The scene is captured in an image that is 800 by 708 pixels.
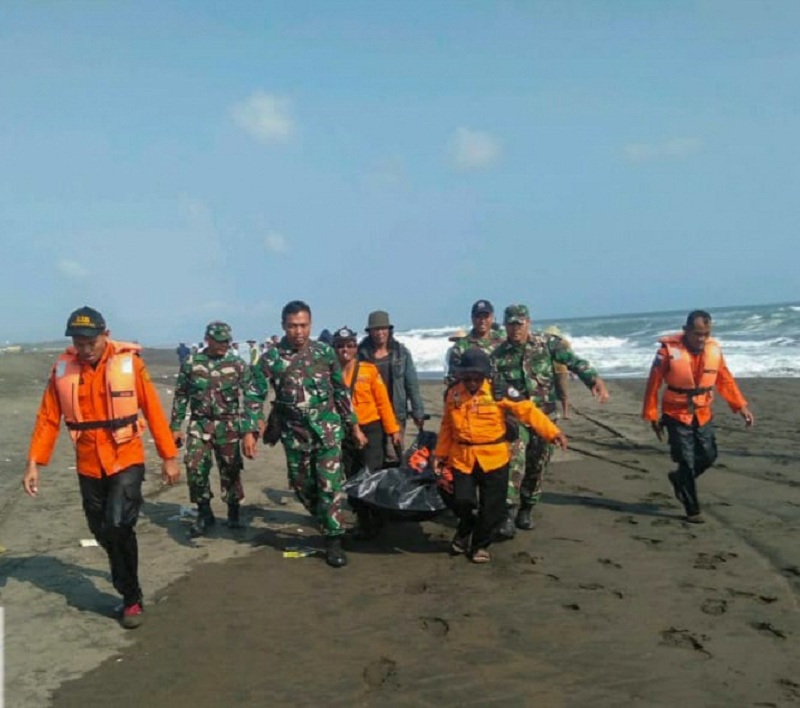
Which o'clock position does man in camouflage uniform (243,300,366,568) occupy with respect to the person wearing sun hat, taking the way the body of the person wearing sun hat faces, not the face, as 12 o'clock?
The man in camouflage uniform is roughly at 1 o'clock from the person wearing sun hat.

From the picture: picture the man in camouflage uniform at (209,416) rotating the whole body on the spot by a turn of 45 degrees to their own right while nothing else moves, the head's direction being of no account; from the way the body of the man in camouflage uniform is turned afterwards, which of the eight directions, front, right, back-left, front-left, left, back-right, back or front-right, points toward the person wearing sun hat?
back-left

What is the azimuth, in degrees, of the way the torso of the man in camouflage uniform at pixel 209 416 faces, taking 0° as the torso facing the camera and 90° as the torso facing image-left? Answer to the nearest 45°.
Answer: approximately 0°

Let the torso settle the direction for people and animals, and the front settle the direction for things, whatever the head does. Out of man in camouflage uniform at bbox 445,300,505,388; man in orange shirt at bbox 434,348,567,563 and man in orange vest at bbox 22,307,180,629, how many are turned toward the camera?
3

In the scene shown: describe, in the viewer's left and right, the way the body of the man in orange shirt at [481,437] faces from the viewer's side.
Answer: facing the viewer

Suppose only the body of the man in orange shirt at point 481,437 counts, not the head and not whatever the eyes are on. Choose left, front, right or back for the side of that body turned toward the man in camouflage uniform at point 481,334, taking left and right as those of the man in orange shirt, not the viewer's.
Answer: back

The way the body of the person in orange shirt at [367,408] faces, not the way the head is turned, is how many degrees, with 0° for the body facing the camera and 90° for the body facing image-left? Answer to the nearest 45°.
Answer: approximately 45°

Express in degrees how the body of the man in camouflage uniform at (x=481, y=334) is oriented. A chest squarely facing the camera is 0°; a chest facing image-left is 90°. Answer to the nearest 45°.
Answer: approximately 0°

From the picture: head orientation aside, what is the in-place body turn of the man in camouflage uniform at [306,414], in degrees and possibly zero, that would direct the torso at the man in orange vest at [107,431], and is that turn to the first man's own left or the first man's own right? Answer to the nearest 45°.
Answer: approximately 45° to the first man's own right

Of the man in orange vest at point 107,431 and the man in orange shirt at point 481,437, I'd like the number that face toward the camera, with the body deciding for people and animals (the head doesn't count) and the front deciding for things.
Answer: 2

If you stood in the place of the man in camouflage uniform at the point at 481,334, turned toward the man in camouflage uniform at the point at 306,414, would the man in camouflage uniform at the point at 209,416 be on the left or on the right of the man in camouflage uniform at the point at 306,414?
right
